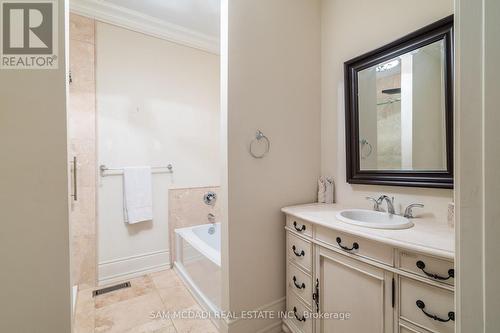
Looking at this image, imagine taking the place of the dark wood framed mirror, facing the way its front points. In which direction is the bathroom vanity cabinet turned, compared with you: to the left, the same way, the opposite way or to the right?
the same way

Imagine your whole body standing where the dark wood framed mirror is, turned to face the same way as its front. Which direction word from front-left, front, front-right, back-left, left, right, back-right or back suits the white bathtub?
front-right

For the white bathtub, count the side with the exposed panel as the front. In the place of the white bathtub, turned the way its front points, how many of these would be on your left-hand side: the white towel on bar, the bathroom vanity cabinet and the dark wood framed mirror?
2

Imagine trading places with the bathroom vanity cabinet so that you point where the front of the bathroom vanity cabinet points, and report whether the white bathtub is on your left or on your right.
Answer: on your right

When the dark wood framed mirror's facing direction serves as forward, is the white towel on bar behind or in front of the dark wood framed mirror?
in front

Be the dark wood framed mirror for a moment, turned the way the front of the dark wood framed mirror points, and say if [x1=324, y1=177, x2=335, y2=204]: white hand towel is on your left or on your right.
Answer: on your right

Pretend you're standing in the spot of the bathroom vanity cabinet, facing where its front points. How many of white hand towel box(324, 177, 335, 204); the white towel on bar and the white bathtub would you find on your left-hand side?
0

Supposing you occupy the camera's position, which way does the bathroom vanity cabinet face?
facing the viewer and to the left of the viewer

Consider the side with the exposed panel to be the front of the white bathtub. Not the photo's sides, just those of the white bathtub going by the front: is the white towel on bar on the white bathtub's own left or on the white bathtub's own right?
on the white bathtub's own right

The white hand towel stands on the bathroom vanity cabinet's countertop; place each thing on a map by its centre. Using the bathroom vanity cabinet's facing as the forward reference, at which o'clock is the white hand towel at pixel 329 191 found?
The white hand towel is roughly at 4 o'clock from the bathroom vanity cabinet.

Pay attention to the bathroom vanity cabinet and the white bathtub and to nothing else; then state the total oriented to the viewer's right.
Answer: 0

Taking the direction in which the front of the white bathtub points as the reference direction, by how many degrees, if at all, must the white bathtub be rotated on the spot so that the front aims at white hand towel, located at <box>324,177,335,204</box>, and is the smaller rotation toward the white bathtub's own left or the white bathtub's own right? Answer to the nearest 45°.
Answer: approximately 90° to the white bathtub's own left

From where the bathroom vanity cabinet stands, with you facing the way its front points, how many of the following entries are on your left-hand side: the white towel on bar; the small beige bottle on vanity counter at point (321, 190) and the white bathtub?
0

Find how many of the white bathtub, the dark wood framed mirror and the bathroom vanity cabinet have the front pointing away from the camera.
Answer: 0
